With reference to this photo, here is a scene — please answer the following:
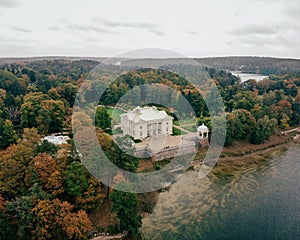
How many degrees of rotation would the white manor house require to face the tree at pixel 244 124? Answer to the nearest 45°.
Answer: approximately 45° to its left

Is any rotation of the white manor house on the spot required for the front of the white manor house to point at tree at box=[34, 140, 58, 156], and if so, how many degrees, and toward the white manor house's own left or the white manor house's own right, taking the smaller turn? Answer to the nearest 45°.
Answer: approximately 90° to the white manor house's own right

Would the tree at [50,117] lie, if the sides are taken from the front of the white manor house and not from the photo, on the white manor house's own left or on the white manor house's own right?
on the white manor house's own right

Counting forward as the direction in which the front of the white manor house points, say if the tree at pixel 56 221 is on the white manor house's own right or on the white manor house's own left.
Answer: on the white manor house's own right

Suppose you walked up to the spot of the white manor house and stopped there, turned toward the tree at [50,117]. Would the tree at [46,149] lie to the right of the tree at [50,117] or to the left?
left

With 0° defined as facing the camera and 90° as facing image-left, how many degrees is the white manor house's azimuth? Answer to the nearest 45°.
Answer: approximately 315°

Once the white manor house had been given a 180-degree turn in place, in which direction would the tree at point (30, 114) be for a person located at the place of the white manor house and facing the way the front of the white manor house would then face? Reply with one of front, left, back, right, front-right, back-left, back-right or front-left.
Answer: front-left

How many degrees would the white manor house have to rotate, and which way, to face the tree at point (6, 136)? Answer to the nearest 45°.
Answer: approximately 90° to its right
